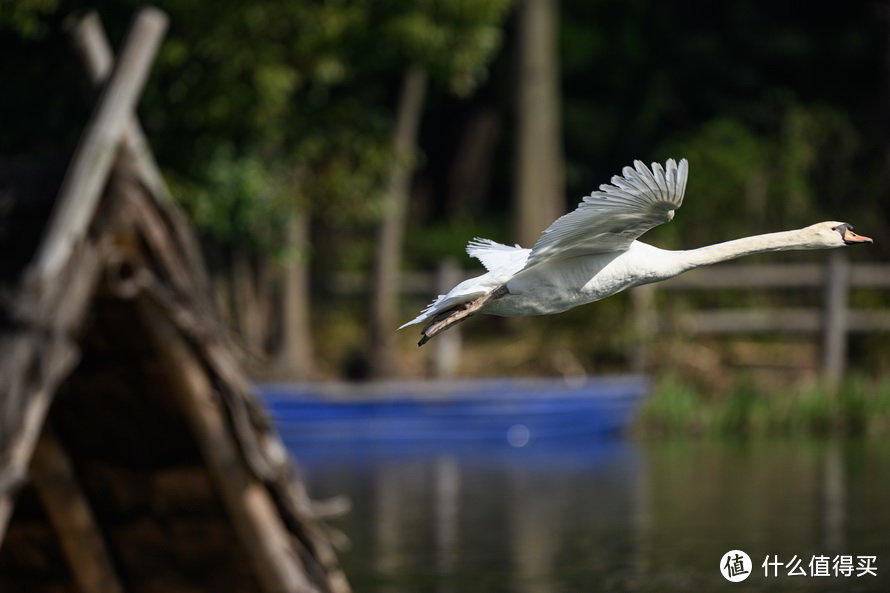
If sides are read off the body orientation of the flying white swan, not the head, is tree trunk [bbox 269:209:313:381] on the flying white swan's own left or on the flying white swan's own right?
on the flying white swan's own left

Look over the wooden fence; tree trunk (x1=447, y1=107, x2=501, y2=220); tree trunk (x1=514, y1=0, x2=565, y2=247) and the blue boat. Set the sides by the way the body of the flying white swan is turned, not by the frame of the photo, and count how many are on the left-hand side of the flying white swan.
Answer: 4

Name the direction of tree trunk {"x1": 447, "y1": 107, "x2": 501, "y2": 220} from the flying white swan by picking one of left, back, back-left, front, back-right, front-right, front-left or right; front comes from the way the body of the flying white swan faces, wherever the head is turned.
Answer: left

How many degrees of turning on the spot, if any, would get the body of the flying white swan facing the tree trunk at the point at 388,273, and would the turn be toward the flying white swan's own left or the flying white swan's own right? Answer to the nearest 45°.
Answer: approximately 90° to the flying white swan's own left

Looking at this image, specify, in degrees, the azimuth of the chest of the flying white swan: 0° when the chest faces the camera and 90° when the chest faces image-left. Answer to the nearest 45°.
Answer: approximately 270°
